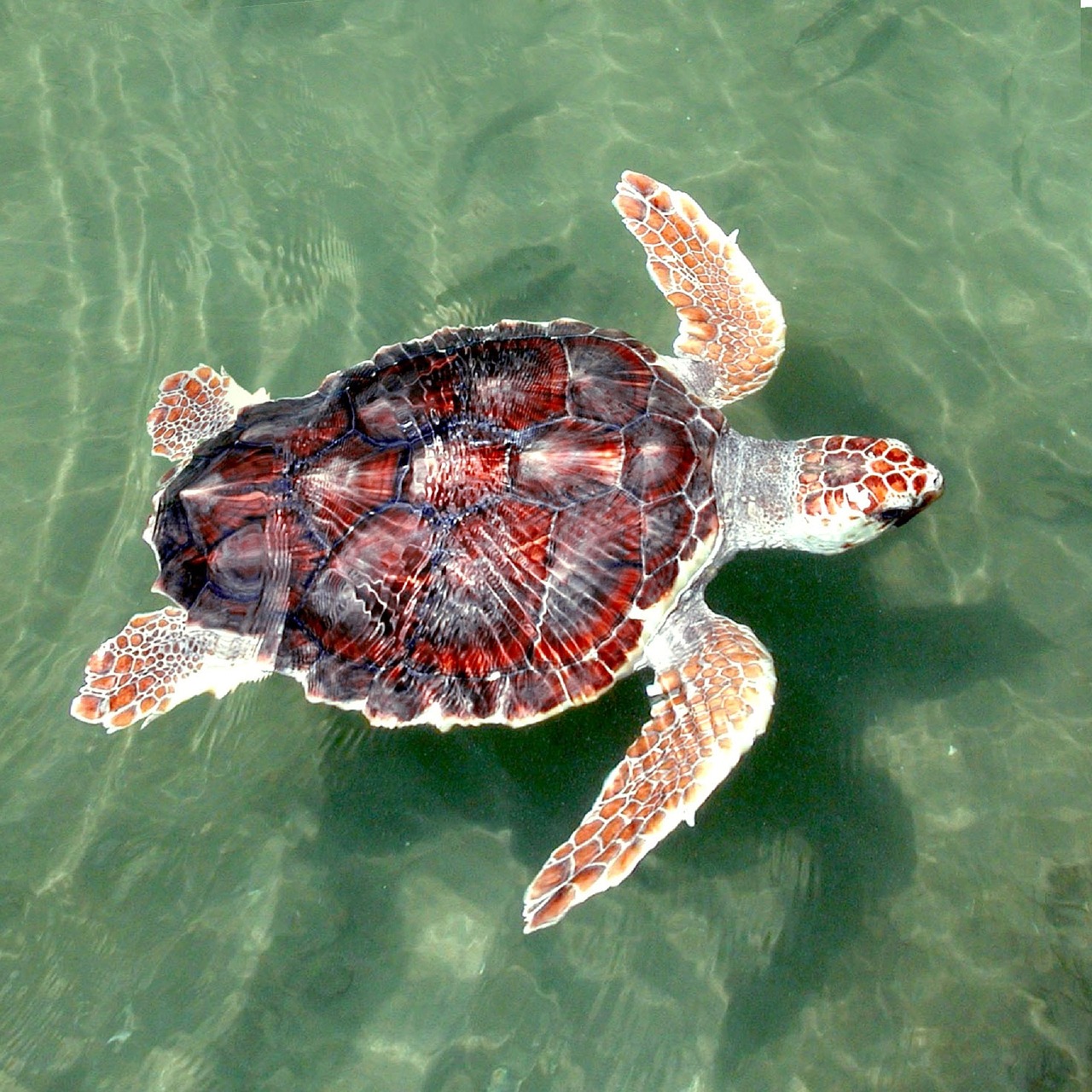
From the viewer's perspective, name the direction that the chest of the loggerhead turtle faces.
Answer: to the viewer's right
